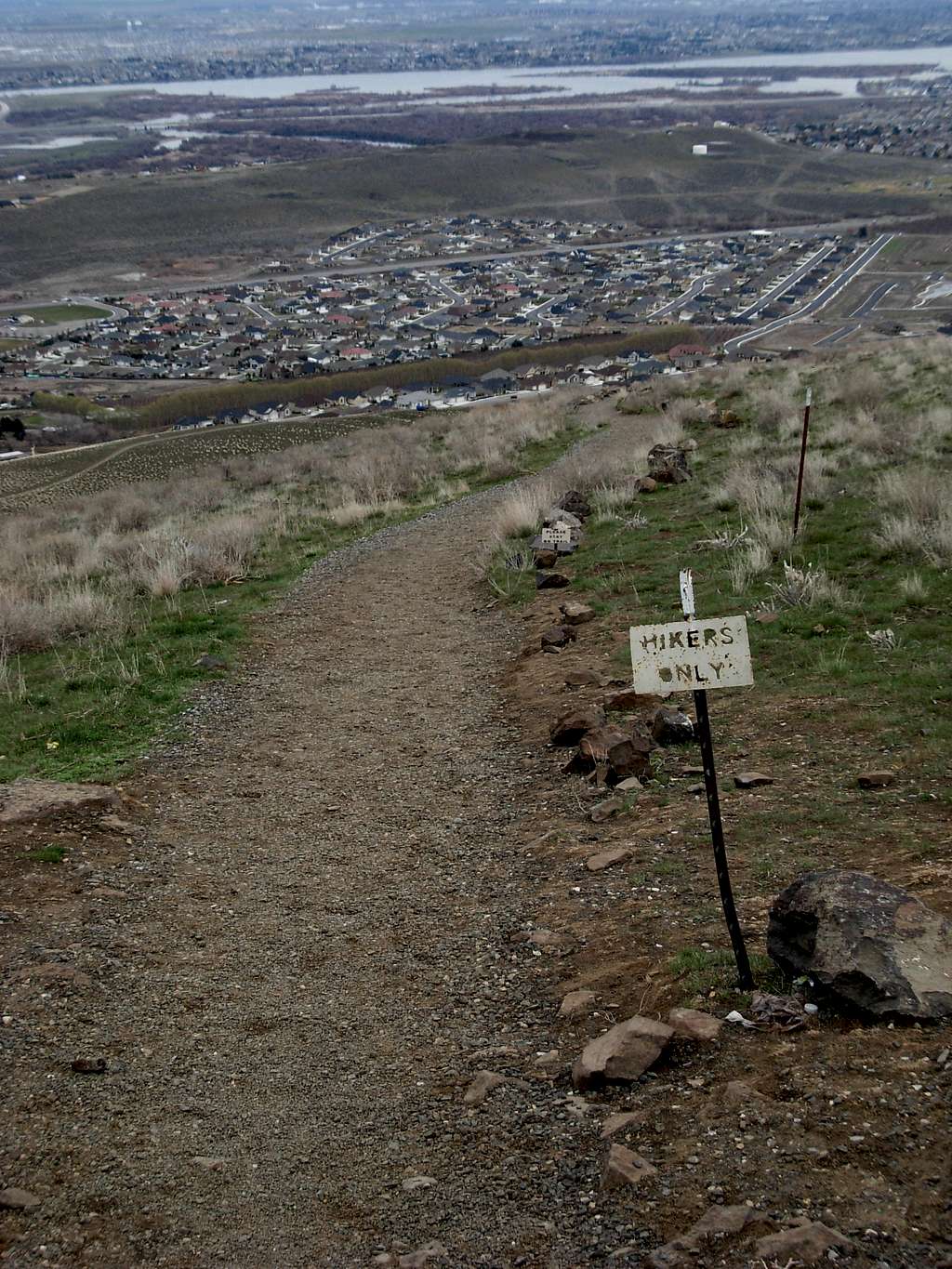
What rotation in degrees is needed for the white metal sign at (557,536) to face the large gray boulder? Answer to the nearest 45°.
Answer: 0° — it already faces it

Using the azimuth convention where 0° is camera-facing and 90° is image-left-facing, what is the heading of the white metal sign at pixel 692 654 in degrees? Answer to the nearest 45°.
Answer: approximately 0°

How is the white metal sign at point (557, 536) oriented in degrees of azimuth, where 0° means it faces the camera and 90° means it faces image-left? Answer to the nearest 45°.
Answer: approximately 0°

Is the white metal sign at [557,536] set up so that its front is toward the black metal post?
yes

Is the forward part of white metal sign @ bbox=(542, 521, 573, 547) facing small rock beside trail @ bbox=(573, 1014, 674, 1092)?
yes

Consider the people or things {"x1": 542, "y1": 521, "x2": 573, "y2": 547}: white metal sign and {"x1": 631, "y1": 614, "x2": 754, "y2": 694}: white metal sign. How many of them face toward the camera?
2

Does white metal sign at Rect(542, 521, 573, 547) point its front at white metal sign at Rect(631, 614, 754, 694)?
yes

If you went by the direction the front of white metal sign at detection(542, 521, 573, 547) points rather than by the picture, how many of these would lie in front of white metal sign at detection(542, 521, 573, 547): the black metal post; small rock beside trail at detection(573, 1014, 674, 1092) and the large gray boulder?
3
